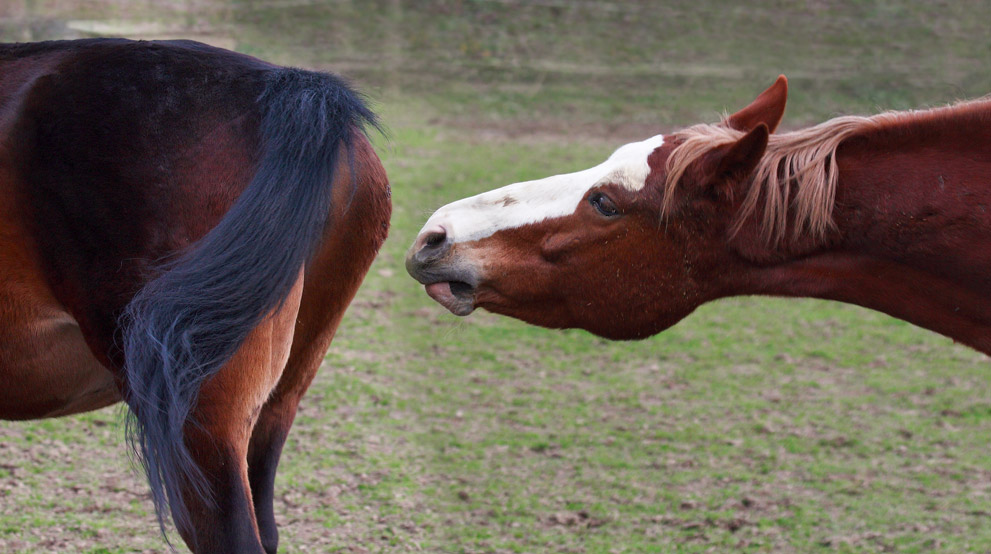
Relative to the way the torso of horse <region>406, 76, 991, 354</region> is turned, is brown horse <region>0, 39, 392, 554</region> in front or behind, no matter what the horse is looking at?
in front

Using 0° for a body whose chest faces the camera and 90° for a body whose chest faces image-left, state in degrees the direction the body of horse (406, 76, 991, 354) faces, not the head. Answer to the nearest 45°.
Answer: approximately 90°
